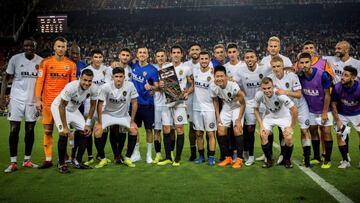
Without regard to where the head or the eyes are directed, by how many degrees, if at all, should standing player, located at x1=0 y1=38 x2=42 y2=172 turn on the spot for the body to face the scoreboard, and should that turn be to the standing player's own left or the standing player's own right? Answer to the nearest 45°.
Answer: approximately 180°

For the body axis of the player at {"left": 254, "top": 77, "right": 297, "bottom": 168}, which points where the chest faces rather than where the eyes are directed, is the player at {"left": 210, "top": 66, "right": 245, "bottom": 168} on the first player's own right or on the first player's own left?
on the first player's own right

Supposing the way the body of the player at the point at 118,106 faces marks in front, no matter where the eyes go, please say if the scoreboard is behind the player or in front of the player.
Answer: behind

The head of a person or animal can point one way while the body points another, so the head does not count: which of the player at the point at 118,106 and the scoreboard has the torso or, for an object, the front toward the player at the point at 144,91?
the scoreboard
